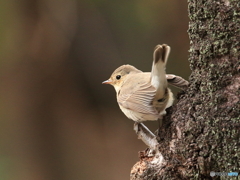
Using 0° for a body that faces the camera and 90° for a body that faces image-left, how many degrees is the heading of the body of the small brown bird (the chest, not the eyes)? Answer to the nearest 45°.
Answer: approximately 135°
